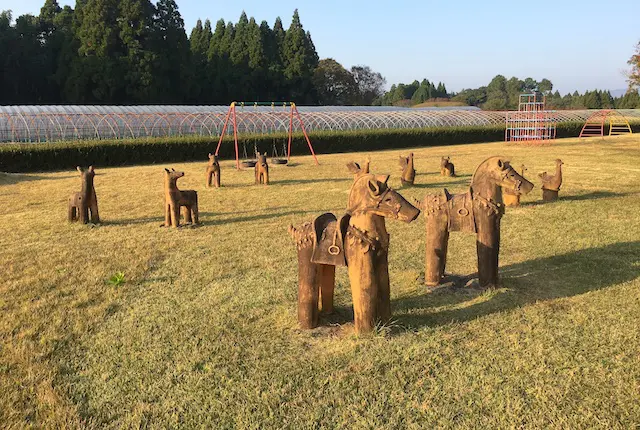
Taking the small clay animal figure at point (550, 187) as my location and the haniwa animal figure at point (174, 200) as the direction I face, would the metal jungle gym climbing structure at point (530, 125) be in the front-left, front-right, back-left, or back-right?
back-right

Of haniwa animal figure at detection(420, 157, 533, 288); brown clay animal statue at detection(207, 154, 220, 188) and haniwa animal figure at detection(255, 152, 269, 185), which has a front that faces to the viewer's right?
haniwa animal figure at detection(420, 157, 533, 288)

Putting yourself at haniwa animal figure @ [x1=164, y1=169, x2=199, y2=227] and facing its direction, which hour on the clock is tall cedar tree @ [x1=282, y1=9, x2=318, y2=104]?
The tall cedar tree is roughly at 5 o'clock from the haniwa animal figure.

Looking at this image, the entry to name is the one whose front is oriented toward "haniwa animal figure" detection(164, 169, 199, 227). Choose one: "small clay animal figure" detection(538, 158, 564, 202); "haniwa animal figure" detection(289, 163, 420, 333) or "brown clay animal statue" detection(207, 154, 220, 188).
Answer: "brown clay animal statue" detection(207, 154, 220, 188)

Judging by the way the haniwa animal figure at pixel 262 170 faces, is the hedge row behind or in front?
behind

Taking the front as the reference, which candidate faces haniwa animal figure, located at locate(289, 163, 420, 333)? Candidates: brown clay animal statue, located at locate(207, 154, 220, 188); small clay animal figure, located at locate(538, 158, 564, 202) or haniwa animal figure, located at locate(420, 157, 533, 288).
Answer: brown clay animal statue, located at locate(207, 154, 220, 188)

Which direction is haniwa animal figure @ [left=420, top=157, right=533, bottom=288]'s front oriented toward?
to the viewer's right

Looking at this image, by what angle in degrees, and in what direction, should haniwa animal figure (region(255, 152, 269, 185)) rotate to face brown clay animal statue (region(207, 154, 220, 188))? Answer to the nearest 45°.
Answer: approximately 90° to its right

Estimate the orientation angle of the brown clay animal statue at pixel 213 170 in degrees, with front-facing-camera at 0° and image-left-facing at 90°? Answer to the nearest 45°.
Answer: approximately 0°
